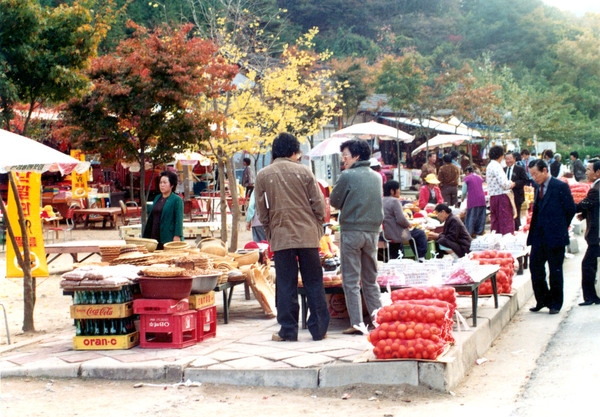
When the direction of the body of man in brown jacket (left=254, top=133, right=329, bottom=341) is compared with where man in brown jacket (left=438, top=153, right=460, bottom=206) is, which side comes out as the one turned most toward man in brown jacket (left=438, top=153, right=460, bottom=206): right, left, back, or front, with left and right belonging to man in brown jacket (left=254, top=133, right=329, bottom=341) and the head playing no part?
front

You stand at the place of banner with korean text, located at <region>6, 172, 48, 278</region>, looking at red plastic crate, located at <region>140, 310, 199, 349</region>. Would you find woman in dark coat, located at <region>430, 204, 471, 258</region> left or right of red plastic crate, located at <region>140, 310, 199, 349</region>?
left

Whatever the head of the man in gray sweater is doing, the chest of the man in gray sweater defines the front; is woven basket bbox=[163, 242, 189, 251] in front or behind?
in front

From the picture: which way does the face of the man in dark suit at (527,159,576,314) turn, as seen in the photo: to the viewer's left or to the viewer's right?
to the viewer's left

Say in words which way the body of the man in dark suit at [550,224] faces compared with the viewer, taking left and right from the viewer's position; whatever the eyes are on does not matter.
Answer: facing the viewer and to the left of the viewer

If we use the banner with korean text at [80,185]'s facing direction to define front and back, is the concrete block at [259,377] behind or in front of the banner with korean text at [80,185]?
in front

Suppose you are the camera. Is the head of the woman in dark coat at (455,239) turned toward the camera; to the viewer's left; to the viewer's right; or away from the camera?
to the viewer's left

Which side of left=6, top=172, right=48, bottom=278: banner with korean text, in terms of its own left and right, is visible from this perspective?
front

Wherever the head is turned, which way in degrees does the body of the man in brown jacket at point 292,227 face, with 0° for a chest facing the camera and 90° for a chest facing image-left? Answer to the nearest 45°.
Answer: approximately 180°

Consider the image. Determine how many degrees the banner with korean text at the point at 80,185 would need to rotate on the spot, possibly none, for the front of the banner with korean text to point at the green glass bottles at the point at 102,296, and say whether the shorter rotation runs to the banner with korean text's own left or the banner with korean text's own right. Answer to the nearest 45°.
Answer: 0° — it already faces it

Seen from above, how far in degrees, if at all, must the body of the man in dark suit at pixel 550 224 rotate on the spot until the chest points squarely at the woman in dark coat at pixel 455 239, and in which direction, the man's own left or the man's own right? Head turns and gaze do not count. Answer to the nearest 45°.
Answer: approximately 90° to the man's own right

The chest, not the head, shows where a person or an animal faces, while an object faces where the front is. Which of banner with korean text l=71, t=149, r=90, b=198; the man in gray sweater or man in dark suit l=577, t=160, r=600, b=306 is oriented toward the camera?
the banner with korean text

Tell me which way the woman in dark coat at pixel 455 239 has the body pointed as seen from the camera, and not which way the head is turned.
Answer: to the viewer's left
